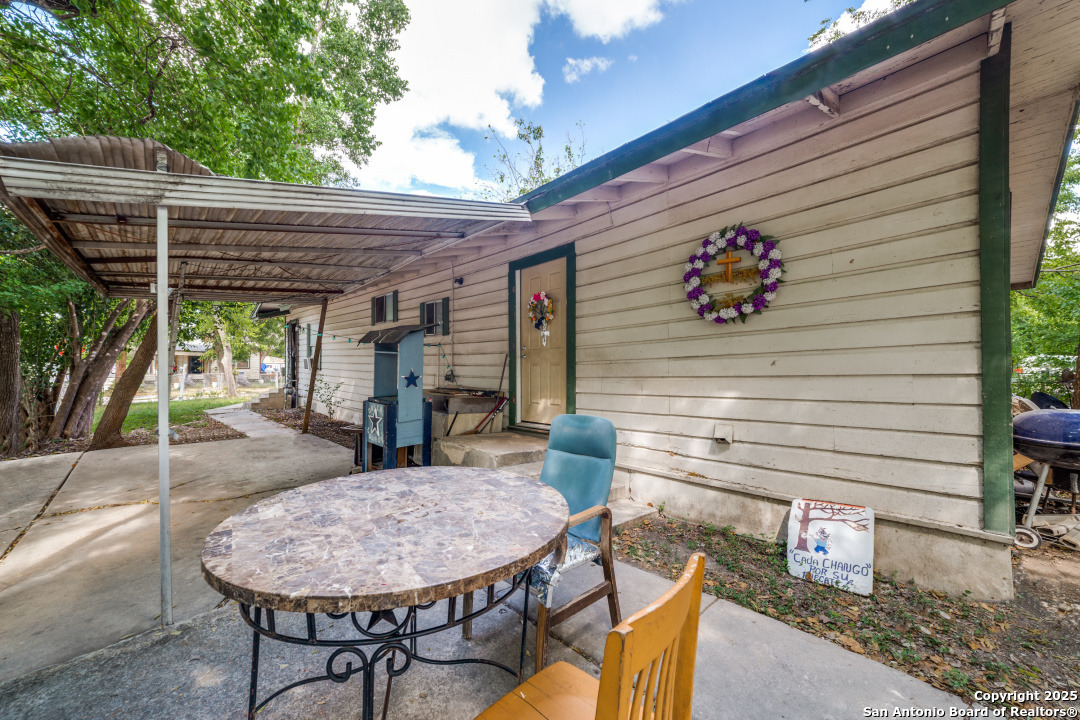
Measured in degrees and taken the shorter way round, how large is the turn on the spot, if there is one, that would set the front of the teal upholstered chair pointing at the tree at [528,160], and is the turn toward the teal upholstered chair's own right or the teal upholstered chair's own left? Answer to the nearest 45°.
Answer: approximately 135° to the teal upholstered chair's own right

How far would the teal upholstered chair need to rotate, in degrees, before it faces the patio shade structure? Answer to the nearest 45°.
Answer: approximately 45° to its right

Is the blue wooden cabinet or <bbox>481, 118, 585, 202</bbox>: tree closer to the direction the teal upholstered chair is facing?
the blue wooden cabinet

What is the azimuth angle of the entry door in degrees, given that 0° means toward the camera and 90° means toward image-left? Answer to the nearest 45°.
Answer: approximately 45°

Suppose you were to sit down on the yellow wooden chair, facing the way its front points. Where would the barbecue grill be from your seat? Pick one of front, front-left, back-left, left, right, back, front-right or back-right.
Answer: right

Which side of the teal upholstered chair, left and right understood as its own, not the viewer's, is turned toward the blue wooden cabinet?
right

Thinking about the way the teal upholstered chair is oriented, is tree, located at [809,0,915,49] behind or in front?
behind

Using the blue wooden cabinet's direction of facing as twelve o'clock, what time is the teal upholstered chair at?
The teal upholstered chair is roughly at 10 o'clock from the blue wooden cabinet.

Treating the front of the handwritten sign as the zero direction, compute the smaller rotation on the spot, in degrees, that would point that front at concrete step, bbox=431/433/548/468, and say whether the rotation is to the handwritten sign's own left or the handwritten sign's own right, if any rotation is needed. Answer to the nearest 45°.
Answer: approximately 45° to the handwritten sign's own right

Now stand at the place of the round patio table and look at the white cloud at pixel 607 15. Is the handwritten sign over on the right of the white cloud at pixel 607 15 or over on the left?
right

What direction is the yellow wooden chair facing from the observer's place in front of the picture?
facing away from the viewer and to the left of the viewer

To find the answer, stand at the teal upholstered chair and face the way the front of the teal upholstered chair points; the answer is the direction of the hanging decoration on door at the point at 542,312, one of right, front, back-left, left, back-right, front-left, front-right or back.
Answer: back-right

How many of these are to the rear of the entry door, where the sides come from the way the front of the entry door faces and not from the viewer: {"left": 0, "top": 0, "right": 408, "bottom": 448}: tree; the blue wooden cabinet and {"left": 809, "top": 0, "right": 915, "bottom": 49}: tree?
1
